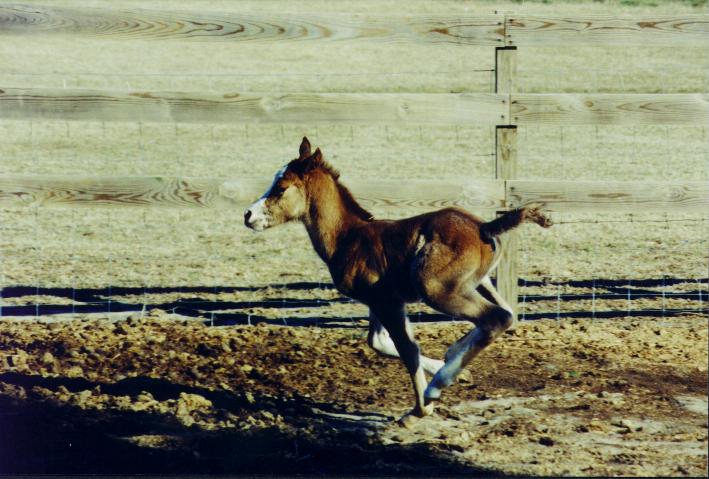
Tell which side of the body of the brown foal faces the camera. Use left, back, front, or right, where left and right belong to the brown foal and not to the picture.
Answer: left
